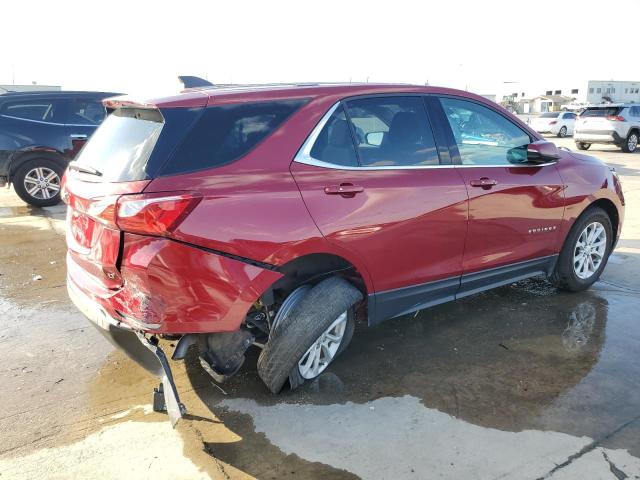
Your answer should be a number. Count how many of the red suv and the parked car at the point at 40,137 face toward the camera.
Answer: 0

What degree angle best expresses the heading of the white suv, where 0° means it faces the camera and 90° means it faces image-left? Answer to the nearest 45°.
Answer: approximately 225°

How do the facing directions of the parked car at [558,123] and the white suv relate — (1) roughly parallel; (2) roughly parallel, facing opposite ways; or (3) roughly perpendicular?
roughly parallel

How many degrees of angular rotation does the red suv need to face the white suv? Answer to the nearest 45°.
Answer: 0° — it already faces it

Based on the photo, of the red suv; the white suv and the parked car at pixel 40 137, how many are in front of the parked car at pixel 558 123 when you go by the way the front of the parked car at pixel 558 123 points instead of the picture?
0

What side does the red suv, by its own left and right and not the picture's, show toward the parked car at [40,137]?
left

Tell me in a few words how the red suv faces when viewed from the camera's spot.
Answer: facing away from the viewer and to the right of the viewer

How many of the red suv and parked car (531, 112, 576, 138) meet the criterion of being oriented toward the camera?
0
